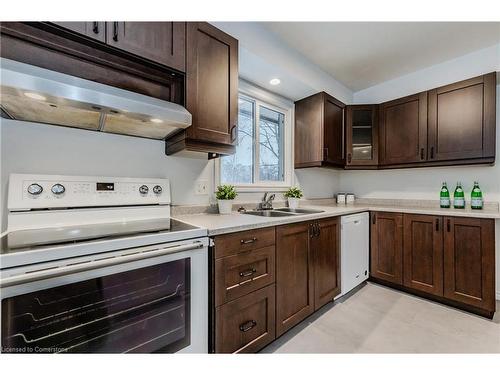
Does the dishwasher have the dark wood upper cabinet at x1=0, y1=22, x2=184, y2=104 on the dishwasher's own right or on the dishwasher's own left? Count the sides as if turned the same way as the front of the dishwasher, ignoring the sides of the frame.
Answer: on the dishwasher's own right

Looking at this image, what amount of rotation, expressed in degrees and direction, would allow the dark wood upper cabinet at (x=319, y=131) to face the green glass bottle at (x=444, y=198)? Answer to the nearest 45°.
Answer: approximately 45° to its left

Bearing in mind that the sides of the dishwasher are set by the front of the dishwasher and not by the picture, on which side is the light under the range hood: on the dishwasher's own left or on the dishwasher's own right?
on the dishwasher's own right

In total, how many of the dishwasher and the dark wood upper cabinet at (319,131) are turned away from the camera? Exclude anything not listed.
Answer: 0

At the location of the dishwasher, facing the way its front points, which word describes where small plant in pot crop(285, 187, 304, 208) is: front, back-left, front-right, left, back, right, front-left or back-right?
back-right

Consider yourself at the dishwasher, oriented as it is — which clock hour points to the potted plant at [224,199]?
The potted plant is roughly at 3 o'clock from the dishwasher.

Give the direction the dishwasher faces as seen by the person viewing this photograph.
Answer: facing the viewer and to the right of the viewer

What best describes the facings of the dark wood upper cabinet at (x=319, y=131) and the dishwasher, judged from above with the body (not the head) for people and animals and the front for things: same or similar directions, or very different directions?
same or similar directions

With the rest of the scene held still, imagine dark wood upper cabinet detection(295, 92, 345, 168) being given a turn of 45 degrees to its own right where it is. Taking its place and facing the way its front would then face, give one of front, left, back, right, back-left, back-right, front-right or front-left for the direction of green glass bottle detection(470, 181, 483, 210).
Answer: left

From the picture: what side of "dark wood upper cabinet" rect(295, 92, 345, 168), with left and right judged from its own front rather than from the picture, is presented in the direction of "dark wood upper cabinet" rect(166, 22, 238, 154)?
right

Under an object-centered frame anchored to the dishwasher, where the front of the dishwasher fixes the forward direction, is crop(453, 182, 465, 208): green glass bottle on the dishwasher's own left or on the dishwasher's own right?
on the dishwasher's own left

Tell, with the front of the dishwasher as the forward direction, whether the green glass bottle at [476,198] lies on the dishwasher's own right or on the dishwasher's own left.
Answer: on the dishwasher's own left
